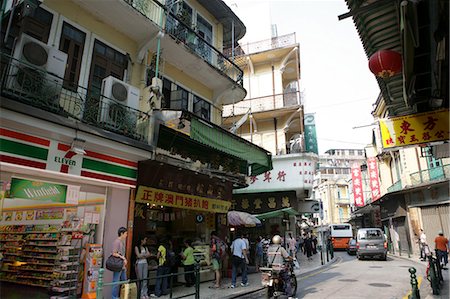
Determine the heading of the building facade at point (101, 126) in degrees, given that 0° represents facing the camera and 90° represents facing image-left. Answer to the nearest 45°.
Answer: approximately 315°

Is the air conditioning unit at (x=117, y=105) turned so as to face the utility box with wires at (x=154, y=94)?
no

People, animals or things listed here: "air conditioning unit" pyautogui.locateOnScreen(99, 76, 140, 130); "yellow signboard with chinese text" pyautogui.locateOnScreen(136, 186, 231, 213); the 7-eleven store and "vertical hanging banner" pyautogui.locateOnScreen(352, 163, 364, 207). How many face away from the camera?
0

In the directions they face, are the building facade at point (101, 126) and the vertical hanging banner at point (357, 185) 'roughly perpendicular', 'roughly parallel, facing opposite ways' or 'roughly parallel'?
roughly perpendicular

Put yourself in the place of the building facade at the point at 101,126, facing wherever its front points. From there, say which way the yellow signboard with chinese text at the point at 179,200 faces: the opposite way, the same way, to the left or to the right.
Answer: the same way

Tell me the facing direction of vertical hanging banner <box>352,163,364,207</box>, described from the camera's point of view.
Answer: facing the viewer

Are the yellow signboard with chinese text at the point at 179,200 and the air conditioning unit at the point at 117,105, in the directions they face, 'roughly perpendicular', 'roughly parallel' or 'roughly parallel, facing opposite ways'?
roughly parallel

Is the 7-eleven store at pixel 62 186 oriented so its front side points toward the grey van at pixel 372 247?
no

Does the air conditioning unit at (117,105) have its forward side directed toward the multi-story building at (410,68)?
yes

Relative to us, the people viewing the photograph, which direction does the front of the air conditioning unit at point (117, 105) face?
facing the viewer and to the right of the viewer

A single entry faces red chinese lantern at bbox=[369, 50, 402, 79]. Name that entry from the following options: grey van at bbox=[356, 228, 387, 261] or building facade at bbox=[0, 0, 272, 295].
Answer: the building facade

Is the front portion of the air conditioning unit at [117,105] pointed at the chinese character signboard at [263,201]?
no

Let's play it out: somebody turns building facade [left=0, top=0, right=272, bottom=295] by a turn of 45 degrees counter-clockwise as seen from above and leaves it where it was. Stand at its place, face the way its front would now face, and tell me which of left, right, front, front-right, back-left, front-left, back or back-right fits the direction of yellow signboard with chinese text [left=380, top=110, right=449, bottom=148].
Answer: front-right

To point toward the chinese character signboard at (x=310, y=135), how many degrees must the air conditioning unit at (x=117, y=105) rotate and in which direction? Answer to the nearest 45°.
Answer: approximately 90° to its left

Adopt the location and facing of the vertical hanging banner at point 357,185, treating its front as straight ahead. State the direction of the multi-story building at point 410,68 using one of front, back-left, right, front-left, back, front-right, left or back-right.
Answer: front

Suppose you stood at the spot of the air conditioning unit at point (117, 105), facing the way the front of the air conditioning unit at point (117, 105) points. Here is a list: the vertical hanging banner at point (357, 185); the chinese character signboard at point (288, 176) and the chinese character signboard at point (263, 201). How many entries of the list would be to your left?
3
